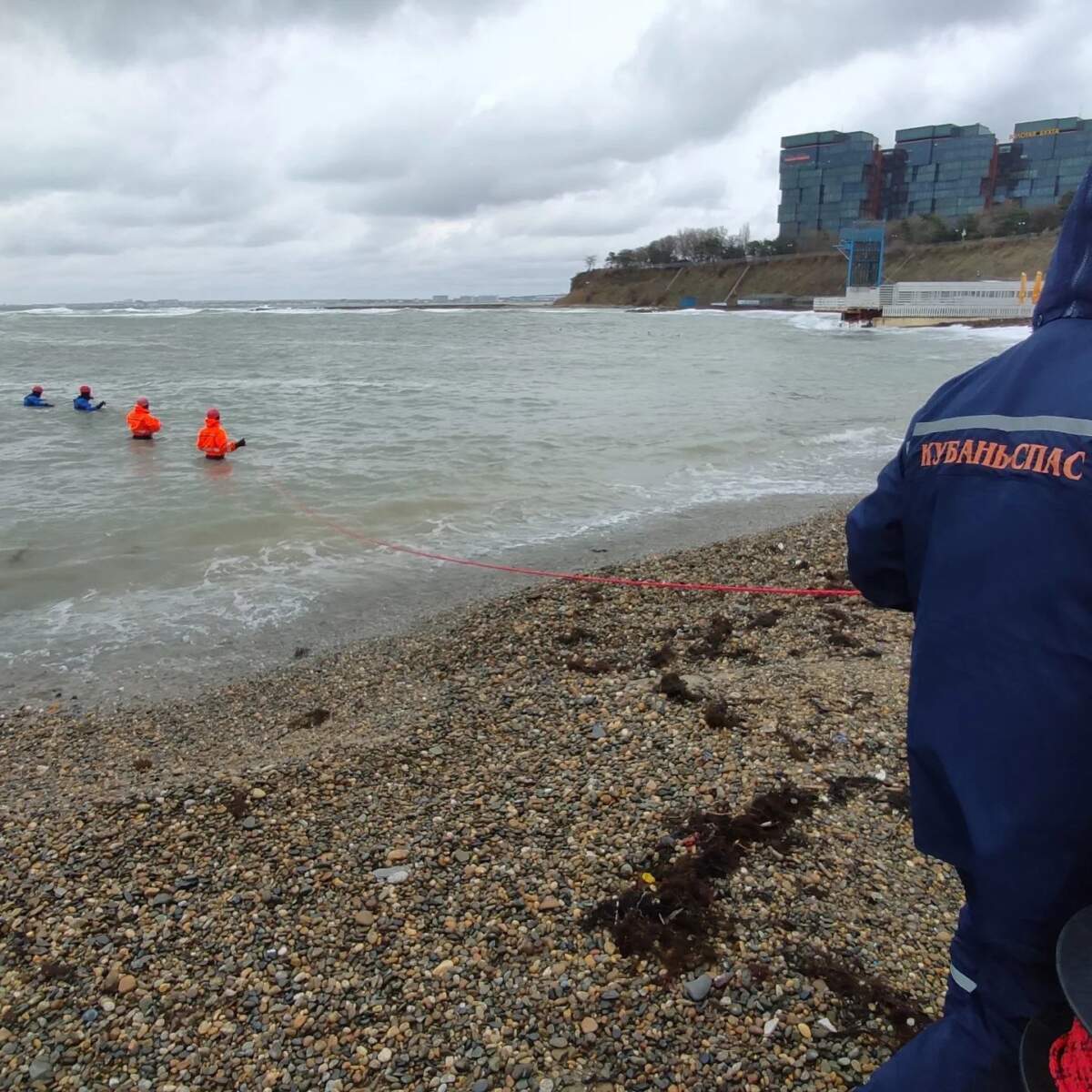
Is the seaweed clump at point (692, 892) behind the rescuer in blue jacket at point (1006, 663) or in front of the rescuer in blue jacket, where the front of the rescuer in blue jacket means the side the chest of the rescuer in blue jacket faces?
in front

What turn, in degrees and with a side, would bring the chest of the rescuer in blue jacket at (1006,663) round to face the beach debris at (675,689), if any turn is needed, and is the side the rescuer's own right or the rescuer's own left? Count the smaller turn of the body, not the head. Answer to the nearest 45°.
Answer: approximately 45° to the rescuer's own left

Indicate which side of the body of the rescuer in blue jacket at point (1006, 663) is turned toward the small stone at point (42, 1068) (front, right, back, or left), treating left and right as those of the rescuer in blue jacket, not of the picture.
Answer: left

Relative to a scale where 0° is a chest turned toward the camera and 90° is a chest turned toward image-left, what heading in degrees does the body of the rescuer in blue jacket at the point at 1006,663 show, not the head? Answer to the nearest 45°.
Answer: approximately 180°

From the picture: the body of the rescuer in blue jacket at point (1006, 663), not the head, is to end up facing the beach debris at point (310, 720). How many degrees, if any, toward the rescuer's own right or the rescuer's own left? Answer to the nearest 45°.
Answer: approximately 45° to the rescuer's own left

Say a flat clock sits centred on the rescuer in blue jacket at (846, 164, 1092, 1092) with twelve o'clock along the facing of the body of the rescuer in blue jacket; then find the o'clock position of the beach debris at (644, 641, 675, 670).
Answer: The beach debris is roughly at 11 o'clock from the rescuer in blue jacket.

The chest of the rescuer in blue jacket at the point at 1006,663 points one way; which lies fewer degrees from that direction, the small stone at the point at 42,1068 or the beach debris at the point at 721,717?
the beach debris

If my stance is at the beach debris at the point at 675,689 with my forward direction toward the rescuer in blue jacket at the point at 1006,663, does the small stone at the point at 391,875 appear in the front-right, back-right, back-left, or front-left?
front-right

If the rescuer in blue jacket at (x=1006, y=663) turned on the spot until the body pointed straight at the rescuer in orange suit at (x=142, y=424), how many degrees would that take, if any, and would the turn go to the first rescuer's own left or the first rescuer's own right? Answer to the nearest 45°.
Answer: approximately 45° to the first rescuer's own left
